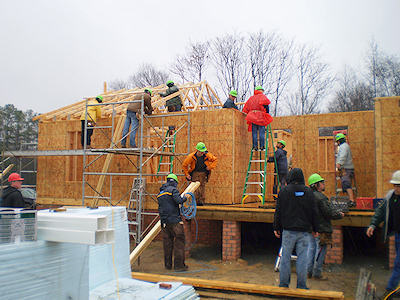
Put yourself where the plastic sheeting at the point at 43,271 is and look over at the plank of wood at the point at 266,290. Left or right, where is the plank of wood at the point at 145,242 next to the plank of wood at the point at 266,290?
left

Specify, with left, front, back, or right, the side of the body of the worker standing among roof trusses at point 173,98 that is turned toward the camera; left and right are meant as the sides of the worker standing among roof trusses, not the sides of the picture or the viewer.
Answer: left

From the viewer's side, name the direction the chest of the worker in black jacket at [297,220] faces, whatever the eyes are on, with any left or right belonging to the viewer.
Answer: facing away from the viewer

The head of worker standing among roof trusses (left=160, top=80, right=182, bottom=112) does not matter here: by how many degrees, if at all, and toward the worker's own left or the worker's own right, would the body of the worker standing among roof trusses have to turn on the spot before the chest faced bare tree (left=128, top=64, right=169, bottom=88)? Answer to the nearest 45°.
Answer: approximately 90° to the worker's own right

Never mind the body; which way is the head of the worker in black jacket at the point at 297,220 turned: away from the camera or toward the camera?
away from the camera
